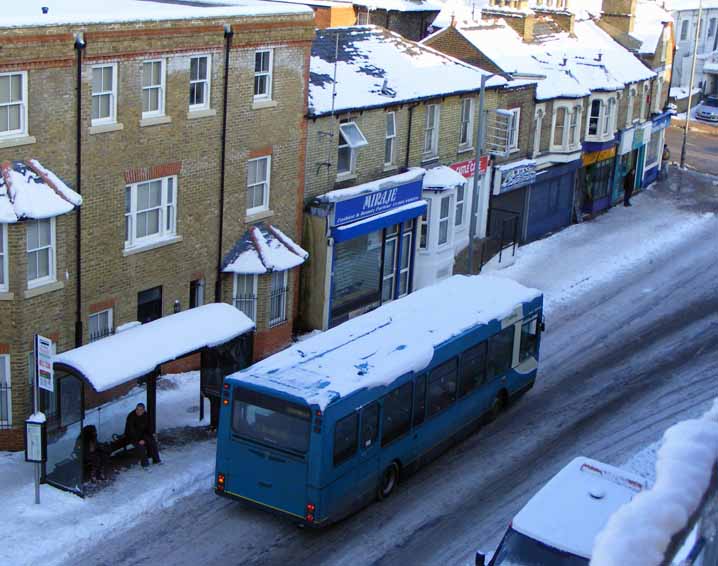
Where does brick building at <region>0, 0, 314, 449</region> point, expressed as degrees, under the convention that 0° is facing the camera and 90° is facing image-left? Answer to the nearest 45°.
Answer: approximately 315°

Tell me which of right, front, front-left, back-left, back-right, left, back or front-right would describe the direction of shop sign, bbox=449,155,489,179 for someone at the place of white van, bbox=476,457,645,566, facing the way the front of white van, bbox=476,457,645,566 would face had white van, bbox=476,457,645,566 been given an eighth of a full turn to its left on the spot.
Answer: back

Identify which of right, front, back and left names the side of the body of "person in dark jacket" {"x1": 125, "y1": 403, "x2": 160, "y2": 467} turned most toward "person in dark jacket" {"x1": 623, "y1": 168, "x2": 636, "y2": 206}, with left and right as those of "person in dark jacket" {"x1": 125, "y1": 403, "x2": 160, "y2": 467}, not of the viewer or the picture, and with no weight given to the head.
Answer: left

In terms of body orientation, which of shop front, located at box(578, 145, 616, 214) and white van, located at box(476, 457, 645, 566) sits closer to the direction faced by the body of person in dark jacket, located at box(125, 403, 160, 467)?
the white van

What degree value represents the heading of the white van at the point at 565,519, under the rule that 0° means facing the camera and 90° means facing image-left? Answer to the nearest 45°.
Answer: approximately 45°

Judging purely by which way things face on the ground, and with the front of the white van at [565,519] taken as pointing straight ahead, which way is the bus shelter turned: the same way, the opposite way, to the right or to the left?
to the left

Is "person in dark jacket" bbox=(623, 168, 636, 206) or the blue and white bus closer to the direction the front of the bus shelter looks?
the blue and white bus

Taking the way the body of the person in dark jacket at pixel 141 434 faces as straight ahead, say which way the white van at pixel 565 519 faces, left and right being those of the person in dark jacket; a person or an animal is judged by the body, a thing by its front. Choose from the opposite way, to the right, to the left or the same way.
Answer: to the right

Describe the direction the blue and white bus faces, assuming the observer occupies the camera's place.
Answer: facing away from the viewer and to the right of the viewer
